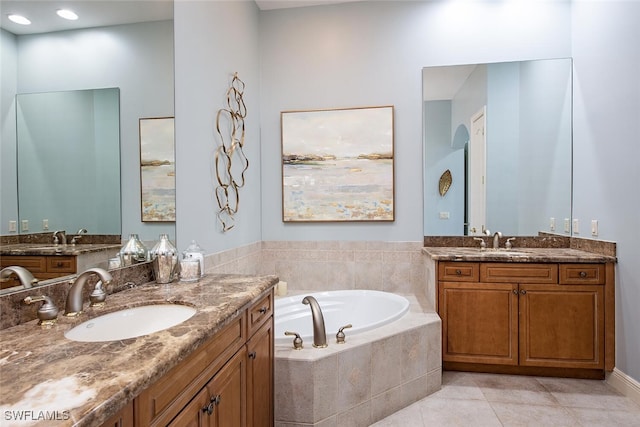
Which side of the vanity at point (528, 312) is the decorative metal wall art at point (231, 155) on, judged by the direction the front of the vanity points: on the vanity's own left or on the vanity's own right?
on the vanity's own right

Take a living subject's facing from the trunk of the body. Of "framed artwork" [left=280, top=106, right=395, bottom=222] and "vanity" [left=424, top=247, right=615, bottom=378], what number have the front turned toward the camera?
2

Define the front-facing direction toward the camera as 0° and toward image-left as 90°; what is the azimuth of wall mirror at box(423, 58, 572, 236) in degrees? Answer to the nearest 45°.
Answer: approximately 0°

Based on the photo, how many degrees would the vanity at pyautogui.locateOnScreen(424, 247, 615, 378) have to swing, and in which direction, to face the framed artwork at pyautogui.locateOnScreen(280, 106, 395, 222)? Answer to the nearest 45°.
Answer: approximately 90° to its right

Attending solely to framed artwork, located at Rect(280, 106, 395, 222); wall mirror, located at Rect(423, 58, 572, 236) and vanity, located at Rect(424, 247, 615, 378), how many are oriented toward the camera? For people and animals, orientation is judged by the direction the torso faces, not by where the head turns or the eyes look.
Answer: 3

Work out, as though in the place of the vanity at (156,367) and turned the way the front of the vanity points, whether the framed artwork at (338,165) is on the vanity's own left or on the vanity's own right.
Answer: on the vanity's own left

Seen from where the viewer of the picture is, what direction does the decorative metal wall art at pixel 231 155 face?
facing the viewer and to the right of the viewer
